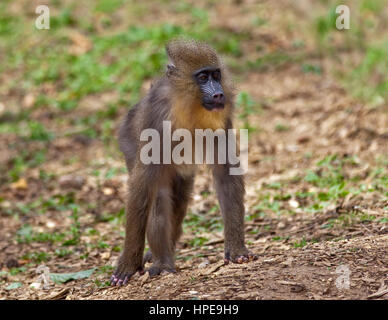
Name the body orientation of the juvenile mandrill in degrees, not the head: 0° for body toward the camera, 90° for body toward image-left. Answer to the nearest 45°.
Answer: approximately 315°
